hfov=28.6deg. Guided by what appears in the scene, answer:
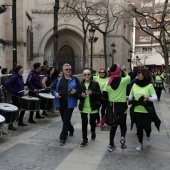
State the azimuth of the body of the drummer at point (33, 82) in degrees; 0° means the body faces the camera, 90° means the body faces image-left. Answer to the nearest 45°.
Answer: approximately 270°

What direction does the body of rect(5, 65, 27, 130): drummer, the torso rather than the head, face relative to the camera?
to the viewer's right

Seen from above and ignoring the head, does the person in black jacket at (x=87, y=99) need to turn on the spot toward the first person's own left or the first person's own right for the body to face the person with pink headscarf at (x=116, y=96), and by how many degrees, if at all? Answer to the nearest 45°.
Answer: approximately 45° to the first person's own left

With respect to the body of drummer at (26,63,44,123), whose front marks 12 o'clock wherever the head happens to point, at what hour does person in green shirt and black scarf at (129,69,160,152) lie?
The person in green shirt and black scarf is roughly at 2 o'clock from the drummer.

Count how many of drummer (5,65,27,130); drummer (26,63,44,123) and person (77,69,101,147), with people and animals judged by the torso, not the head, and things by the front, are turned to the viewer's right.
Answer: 2
